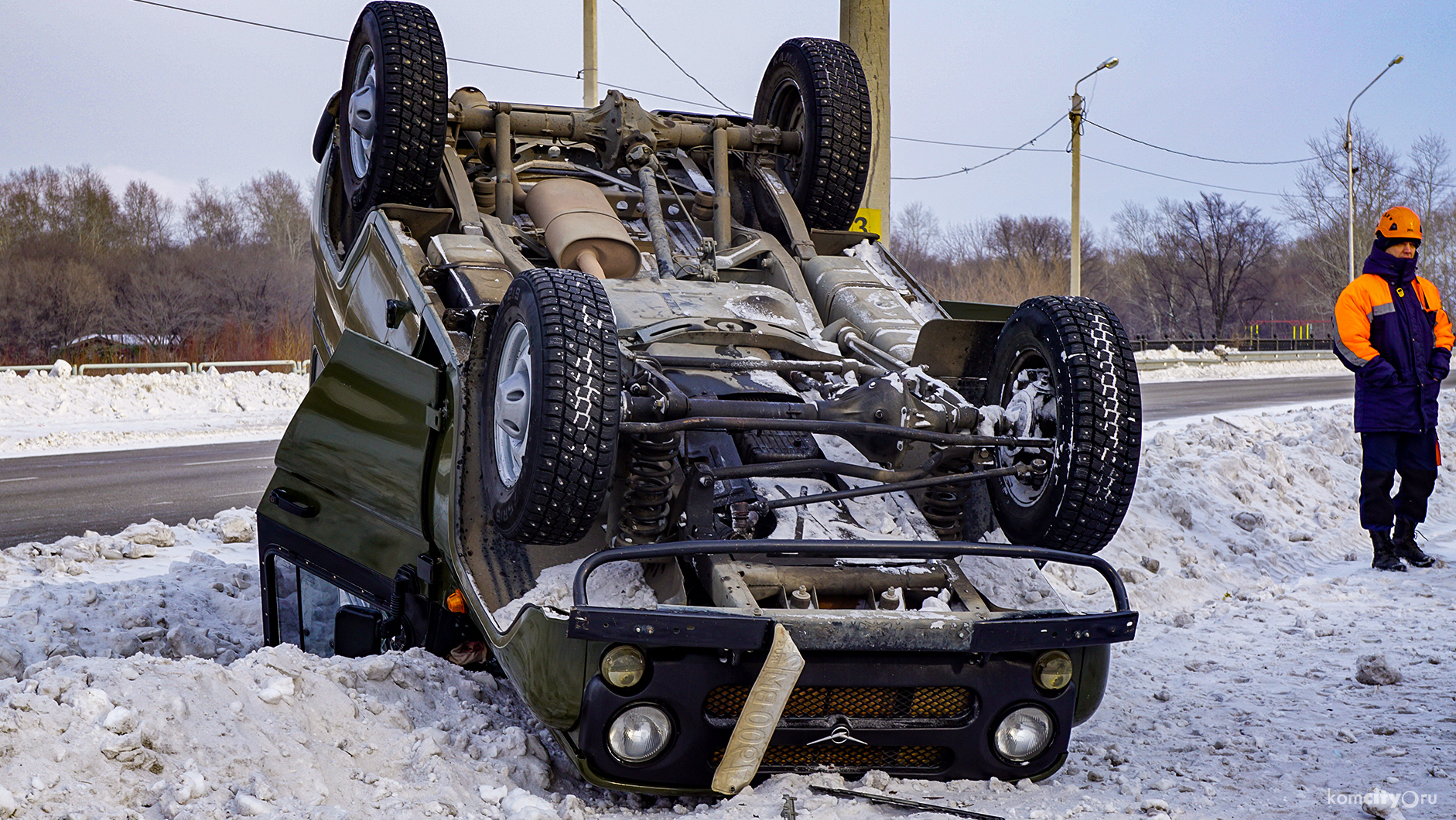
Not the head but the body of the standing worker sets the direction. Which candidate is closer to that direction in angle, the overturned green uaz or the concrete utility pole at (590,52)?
the overturned green uaz

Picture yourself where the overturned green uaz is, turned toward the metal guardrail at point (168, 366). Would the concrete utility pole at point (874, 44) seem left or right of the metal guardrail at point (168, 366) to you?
right
